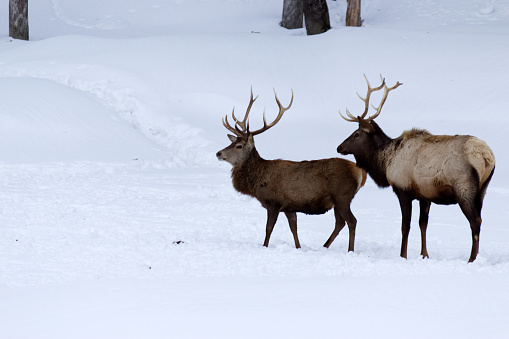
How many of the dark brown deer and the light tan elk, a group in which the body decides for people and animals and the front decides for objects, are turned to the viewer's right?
0

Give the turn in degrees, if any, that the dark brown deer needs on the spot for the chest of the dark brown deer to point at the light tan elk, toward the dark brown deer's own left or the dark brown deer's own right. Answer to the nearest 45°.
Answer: approximately 135° to the dark brown deer's own left

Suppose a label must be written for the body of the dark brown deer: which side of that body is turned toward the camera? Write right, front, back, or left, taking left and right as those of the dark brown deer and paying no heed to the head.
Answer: left

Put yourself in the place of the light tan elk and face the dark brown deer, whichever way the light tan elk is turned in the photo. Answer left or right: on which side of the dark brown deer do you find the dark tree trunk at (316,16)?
right

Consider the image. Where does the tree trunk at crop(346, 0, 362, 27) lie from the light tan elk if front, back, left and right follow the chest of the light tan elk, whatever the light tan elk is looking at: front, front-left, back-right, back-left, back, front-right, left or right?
front-right

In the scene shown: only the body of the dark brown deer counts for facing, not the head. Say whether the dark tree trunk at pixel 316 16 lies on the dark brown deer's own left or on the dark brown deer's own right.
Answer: on the dark brown deer's own right

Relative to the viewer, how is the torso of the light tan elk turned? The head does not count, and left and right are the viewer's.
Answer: facing away from the viewer and to the left of the viewer

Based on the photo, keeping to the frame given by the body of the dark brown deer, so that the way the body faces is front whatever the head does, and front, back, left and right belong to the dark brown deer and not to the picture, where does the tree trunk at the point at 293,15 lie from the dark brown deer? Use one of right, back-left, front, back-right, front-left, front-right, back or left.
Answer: right
